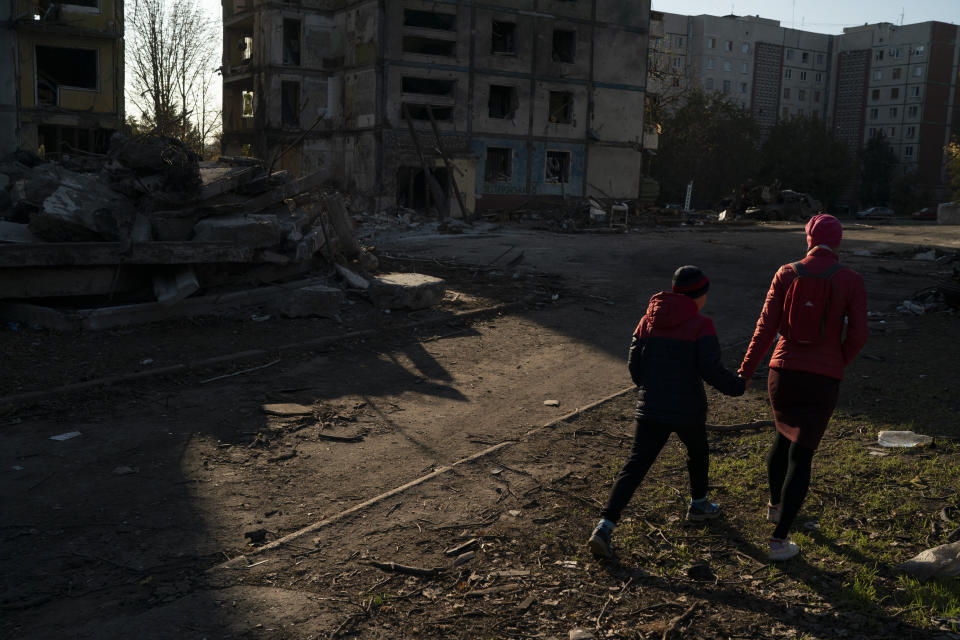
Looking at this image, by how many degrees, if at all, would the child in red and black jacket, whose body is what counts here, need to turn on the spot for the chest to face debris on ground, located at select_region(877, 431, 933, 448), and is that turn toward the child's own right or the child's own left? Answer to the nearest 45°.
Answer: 0° — they already face it

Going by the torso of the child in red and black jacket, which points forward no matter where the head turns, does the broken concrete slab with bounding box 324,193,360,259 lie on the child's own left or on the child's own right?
on the child's own left

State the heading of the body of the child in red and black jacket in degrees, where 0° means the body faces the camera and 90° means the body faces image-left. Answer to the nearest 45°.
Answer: approximately 225°

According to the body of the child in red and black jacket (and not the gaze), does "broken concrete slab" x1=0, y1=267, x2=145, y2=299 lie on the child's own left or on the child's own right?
on the child's own left

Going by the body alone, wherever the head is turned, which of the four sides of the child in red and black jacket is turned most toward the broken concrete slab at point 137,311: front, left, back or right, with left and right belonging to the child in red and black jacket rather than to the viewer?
left

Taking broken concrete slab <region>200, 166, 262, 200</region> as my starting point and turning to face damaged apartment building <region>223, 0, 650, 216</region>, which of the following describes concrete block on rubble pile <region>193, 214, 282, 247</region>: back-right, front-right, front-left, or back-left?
back-right

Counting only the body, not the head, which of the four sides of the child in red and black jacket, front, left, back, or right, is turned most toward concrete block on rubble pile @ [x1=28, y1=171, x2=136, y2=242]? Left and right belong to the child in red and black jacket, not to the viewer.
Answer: left

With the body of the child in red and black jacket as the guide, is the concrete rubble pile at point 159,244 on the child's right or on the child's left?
on the child's left
